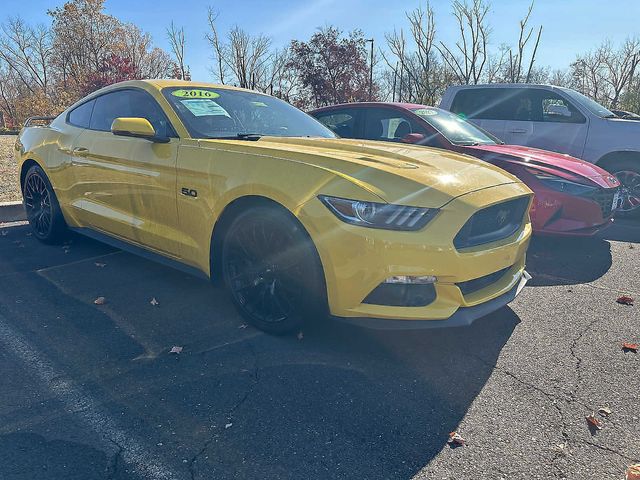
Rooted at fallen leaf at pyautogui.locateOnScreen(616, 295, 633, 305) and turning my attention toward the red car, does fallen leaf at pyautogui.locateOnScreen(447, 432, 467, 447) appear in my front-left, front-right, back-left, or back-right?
back-left

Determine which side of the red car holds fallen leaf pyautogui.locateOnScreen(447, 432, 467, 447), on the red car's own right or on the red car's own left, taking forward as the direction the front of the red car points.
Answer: on the red car's own right

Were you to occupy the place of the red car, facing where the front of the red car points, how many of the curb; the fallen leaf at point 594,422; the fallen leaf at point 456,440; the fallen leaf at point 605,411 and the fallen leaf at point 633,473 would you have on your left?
0

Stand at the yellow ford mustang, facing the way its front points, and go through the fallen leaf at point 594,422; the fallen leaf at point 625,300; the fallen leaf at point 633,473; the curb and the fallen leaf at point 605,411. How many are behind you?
1

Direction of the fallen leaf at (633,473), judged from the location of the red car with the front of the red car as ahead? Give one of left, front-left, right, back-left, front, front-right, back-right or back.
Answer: front-right

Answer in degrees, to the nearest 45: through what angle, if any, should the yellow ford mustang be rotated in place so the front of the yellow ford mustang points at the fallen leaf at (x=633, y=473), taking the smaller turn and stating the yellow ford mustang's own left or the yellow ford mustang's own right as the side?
0° — it already faces it

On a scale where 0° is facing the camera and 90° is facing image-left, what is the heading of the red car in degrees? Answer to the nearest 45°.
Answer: approximately 315°

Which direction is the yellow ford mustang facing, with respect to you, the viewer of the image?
facing the viewer and to the right of the viewer

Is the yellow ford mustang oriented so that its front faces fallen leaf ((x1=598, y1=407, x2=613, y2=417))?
yes

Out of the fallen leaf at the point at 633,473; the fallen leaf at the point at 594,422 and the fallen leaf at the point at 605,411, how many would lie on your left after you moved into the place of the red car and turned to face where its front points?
0

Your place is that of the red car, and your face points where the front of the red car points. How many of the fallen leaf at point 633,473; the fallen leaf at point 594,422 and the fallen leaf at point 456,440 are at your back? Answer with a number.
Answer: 0

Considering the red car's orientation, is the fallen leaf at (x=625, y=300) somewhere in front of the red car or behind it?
in front

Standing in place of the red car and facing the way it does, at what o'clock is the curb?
The curb is roughly at 4 o'clock from the red car.

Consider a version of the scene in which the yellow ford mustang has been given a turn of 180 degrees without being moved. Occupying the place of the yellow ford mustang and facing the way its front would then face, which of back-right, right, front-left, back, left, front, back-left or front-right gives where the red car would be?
right
